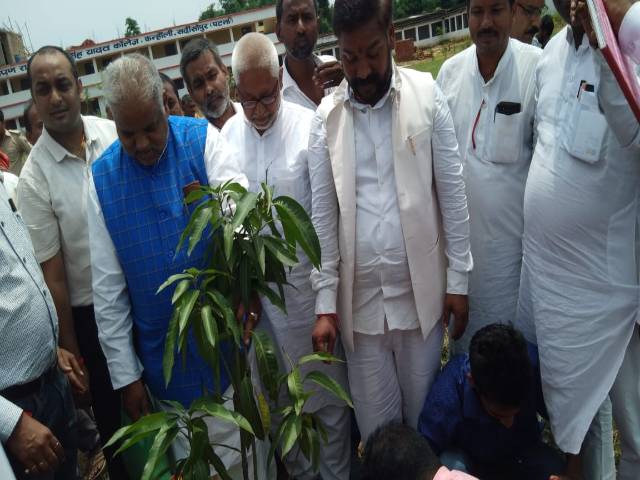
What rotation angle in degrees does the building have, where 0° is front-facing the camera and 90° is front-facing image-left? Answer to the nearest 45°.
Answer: approximately 0°

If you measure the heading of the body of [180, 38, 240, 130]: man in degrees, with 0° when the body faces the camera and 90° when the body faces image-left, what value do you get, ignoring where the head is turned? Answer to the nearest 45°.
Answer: approximately 0°

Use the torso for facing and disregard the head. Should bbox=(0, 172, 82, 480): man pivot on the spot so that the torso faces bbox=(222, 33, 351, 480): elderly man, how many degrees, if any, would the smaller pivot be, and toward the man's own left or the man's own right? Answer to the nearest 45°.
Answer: approximately 45° to the man's own left

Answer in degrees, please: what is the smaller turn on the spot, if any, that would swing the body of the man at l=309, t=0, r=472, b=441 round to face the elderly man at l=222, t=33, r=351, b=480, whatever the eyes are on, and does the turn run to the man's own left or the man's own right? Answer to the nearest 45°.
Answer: approximately 135° to the man's own right

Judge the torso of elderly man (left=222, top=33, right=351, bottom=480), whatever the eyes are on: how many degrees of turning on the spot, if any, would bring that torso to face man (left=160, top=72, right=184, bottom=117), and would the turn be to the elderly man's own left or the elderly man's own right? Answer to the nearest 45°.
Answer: approximately 180°

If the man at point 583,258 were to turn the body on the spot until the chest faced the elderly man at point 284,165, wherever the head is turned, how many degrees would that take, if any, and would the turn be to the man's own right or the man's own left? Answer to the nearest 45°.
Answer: approximately 45° to the man's own right

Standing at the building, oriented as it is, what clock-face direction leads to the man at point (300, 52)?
The man is roughly at 12 o'clock from the building.

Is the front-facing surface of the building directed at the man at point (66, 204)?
yes

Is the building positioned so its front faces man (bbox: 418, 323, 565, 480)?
yes

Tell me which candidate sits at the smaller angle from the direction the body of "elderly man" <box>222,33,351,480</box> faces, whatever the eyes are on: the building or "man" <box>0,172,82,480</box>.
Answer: the man

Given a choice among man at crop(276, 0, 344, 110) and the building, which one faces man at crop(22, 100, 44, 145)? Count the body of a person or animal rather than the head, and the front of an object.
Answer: the building
